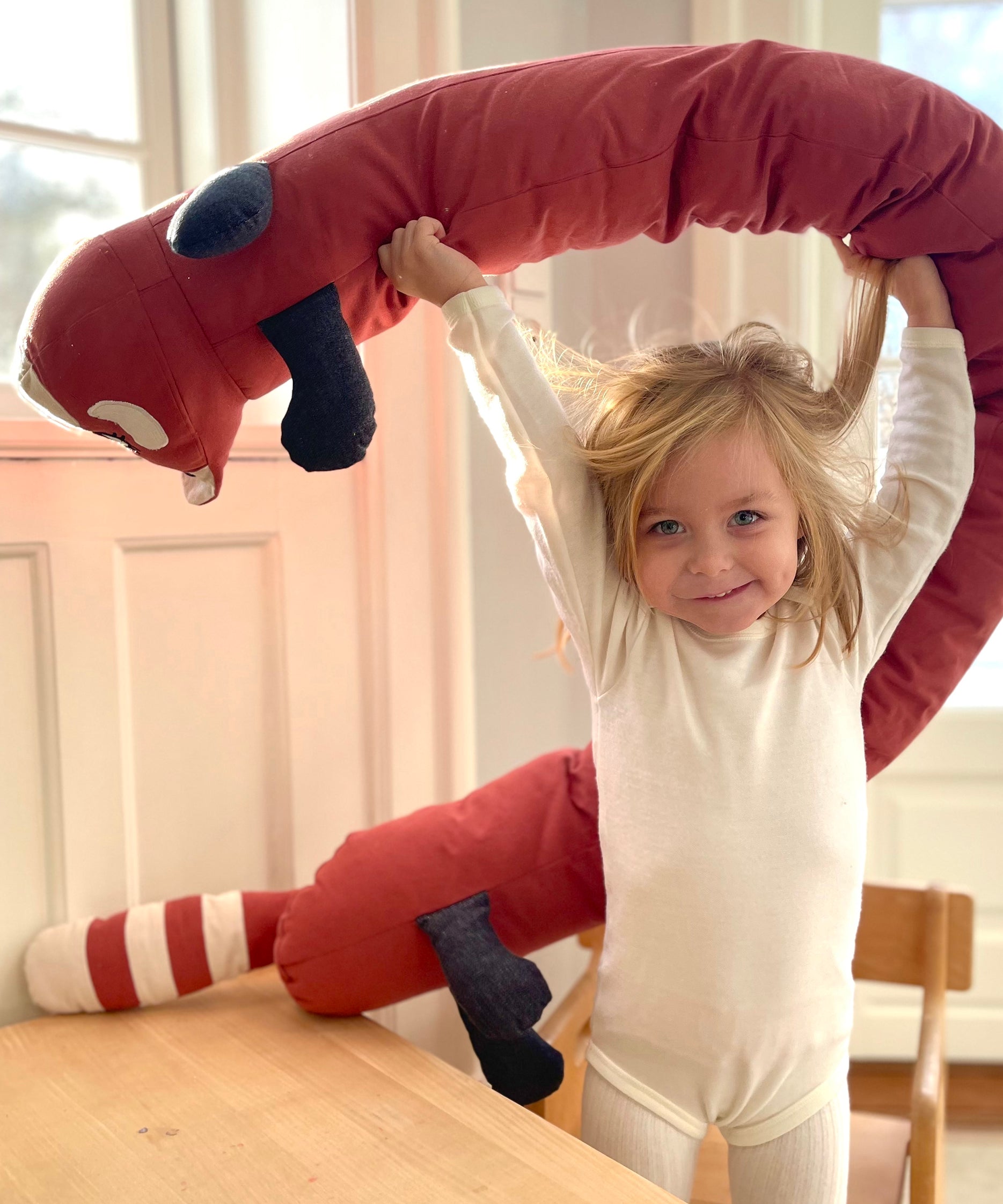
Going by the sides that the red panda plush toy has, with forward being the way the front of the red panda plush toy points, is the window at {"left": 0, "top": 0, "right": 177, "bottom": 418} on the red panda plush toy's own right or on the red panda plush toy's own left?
on the red panda plush toy's own right

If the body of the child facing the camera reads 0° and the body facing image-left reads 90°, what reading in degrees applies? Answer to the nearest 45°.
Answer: approximately 0°

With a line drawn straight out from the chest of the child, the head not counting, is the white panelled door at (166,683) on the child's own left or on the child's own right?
on the child's own right

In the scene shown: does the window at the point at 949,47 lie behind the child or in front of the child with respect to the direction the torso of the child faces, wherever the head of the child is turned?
behind

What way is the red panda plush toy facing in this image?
to the viewer's left
